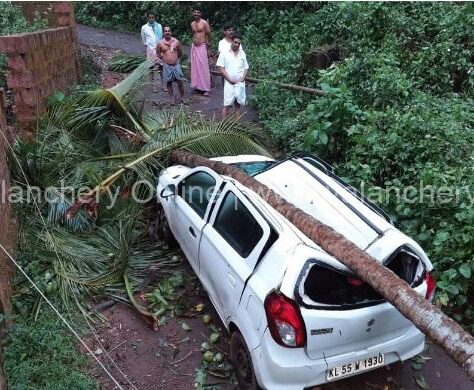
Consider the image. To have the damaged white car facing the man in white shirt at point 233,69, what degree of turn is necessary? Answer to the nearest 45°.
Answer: approximately 45° to its right

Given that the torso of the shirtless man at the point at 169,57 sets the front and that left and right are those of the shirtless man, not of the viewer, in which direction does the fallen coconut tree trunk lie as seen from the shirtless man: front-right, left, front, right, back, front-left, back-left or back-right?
front

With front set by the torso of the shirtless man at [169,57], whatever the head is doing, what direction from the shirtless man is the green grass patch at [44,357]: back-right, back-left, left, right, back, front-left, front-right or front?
front

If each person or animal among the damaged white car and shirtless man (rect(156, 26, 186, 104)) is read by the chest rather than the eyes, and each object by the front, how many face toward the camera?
1

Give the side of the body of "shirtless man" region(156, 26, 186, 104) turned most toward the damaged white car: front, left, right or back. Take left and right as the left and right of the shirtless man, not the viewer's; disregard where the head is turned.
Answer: front

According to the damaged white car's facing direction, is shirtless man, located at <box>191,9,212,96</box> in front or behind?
in front

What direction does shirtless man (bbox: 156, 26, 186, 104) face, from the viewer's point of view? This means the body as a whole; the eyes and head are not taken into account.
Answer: toward the camera

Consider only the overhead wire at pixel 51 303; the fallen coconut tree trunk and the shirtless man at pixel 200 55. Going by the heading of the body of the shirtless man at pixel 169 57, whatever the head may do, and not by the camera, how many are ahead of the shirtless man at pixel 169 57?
2

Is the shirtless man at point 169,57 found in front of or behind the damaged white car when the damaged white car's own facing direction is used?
in front

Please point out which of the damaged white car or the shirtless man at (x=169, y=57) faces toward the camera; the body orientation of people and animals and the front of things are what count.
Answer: the shirtless man

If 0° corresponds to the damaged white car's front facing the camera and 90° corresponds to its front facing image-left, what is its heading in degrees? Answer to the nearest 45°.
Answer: approximately 135°

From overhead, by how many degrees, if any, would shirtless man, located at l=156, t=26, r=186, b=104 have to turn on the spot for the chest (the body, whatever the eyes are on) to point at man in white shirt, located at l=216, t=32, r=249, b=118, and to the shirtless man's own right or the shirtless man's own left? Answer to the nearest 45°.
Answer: approximately 45° to the shirtless man's own left
